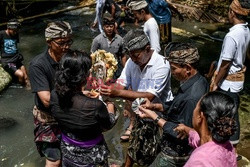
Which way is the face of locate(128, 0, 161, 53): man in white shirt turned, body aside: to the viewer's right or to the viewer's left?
to the viewer's left

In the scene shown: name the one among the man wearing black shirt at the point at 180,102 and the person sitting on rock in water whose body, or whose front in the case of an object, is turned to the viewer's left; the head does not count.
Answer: the man wearing black shirt

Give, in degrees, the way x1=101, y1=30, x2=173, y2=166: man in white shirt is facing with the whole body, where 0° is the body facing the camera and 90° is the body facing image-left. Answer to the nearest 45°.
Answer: approximately 45°

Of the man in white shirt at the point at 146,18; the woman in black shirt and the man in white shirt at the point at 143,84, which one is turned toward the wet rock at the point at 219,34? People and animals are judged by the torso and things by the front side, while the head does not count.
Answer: the woman in black shirt

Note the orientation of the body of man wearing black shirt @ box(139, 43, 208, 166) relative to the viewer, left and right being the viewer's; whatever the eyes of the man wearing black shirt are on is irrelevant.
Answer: facing to the left of the viewer

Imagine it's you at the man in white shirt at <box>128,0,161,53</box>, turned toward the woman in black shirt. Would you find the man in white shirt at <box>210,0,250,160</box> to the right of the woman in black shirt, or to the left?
left

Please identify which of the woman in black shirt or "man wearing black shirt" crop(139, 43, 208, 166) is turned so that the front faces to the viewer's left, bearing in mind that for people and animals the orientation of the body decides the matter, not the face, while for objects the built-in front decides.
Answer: the man wearing black shirt

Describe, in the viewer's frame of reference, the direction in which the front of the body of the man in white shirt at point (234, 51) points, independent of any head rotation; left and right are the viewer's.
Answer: facing away from the viewer and to the left of the viewer

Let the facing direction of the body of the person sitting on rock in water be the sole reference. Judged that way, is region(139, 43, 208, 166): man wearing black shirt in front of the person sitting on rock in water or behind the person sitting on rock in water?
in front

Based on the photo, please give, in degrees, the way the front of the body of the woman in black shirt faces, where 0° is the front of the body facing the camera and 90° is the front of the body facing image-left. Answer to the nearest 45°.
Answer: approximately 225°

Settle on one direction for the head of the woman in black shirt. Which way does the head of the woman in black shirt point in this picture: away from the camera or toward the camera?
away from the camera

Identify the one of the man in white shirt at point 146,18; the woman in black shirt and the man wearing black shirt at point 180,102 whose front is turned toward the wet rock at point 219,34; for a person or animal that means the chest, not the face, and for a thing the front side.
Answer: the woman in black shirt

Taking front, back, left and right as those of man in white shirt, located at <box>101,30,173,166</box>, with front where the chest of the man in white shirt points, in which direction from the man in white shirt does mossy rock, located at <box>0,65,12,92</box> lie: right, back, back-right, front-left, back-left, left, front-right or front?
right

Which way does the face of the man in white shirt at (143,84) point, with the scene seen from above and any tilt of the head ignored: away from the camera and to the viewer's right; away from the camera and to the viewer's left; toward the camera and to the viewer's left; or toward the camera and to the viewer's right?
toward the camera and to the viewer's left
